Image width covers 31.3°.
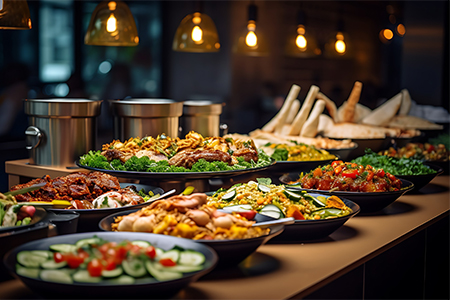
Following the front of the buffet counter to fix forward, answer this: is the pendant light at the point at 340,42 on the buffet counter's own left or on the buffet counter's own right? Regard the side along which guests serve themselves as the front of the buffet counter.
on the buffet counter's own left

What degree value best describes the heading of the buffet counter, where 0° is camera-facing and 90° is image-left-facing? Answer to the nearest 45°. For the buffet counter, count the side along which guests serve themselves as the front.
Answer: approximately 315°
